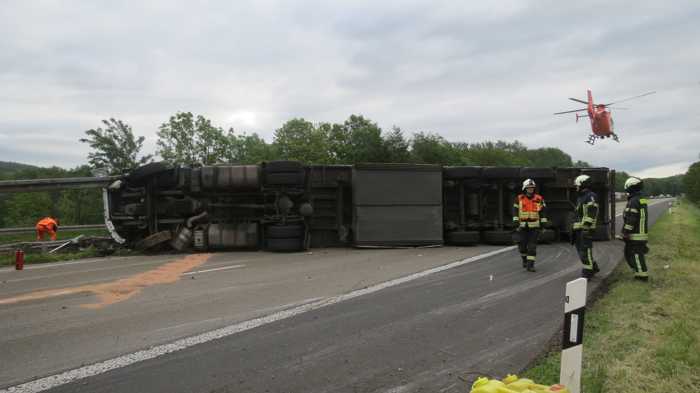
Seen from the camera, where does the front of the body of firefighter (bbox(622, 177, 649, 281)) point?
to the viewer's left

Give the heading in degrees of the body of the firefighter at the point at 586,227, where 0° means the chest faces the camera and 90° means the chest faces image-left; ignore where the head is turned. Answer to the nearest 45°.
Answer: approximately 90°

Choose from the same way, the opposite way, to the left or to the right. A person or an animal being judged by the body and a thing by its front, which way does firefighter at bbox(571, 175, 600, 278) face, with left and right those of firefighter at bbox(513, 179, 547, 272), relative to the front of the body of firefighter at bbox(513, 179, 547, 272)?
to the right

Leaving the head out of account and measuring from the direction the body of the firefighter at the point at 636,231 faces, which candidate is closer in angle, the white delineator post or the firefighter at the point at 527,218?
the firefighter

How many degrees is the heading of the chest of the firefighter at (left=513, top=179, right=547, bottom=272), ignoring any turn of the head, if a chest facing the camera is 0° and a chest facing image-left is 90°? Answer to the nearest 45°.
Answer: approximately 0°

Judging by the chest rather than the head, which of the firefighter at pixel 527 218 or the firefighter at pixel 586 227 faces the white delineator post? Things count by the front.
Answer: the firefighter at pixel 527 218

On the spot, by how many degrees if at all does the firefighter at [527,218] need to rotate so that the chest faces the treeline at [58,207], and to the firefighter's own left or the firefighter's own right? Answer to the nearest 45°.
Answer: approximately 135° to the firefighter's own right
